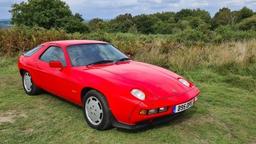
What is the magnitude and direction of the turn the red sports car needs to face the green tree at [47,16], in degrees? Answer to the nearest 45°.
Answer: approximately 135° to its left

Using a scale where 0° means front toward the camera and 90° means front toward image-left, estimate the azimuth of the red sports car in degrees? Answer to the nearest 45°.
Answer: approximately 315°
